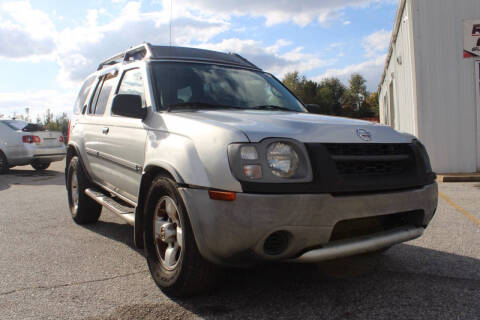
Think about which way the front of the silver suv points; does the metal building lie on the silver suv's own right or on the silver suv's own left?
on the silver suv's own left

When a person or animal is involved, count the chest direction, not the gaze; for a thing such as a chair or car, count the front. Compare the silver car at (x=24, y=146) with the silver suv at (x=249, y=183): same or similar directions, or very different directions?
very different directions

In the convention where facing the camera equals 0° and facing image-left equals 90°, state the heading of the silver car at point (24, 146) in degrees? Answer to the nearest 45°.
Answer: approximately 135°

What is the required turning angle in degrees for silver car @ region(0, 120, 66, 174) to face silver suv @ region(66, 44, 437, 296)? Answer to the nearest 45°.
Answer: approximately 135° to its left
